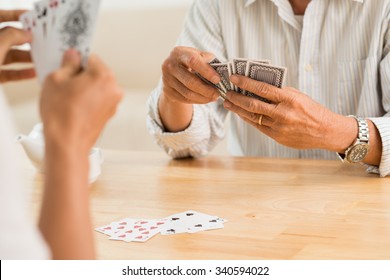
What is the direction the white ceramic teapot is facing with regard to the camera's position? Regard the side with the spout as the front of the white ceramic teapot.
facing to the left of the viewer

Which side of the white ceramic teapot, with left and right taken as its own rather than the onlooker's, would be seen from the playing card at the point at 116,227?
left

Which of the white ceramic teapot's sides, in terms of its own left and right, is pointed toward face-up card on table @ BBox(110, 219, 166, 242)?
left

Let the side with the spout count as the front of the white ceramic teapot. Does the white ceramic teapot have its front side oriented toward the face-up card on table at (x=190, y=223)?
no

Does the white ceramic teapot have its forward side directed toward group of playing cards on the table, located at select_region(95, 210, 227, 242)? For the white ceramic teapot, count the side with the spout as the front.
no
